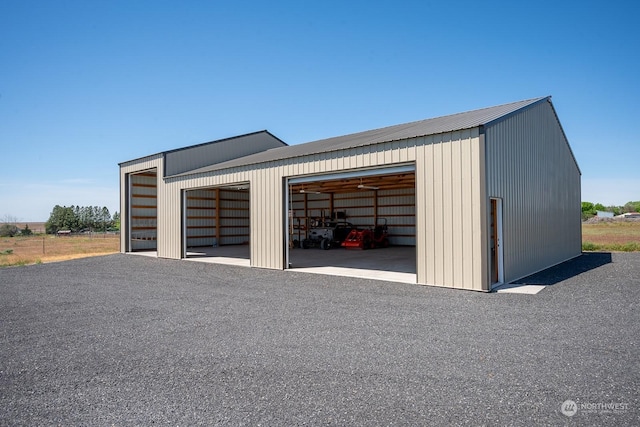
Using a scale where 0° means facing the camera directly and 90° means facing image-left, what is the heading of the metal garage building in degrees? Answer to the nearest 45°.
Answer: approximately 45°

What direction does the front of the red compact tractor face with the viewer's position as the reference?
facing the viewer and to the left of the viewer

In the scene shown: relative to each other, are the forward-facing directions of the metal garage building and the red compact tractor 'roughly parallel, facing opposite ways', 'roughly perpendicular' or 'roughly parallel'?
roughly parallel
